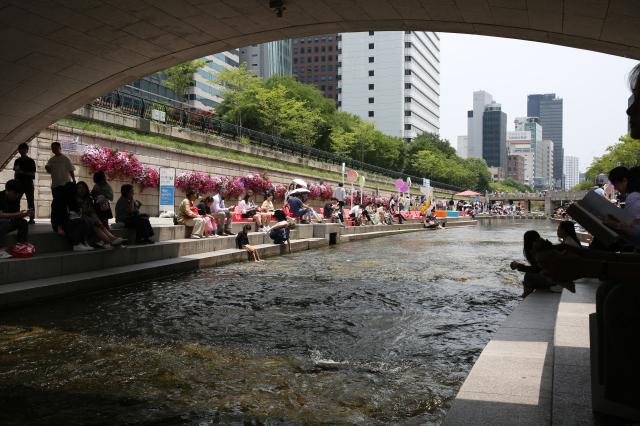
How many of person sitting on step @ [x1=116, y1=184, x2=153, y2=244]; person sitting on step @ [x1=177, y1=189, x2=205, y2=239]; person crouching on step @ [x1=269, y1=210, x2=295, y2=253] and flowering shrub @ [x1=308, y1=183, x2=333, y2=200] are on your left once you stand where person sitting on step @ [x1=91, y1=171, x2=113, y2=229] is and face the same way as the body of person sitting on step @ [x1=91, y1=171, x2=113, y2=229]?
4

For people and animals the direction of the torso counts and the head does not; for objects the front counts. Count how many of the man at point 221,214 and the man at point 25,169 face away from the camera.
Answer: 0

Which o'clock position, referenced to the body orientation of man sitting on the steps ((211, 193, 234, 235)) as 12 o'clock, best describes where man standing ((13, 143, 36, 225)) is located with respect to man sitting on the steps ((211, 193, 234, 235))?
man standing ((13, 143, 36, 225)) is roughly at 3 o'clock from man sitting on the steps ((211, 193, 234, 235)).

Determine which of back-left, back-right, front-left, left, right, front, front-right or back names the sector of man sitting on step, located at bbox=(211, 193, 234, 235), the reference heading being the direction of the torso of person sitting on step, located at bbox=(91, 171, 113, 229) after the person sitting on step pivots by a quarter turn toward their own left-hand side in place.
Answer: front

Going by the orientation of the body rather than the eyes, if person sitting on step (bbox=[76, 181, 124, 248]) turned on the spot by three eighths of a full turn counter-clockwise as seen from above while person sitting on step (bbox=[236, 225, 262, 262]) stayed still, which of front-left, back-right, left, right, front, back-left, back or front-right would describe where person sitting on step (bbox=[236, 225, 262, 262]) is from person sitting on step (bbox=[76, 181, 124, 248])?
front-right

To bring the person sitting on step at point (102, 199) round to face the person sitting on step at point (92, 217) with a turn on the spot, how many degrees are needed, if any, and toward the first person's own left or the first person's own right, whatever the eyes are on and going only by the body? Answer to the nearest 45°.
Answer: approximately 45° to the first person's own right

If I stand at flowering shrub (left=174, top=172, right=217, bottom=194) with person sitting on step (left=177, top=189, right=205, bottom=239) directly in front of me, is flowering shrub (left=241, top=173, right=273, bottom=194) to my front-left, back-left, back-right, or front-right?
back-left

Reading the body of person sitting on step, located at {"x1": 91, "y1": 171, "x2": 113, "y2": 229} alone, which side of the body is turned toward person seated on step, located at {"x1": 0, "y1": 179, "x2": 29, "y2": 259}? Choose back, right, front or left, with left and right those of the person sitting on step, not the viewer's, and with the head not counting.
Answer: right

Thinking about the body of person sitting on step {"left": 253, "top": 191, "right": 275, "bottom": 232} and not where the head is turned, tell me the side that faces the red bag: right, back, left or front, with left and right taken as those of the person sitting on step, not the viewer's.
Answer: right
